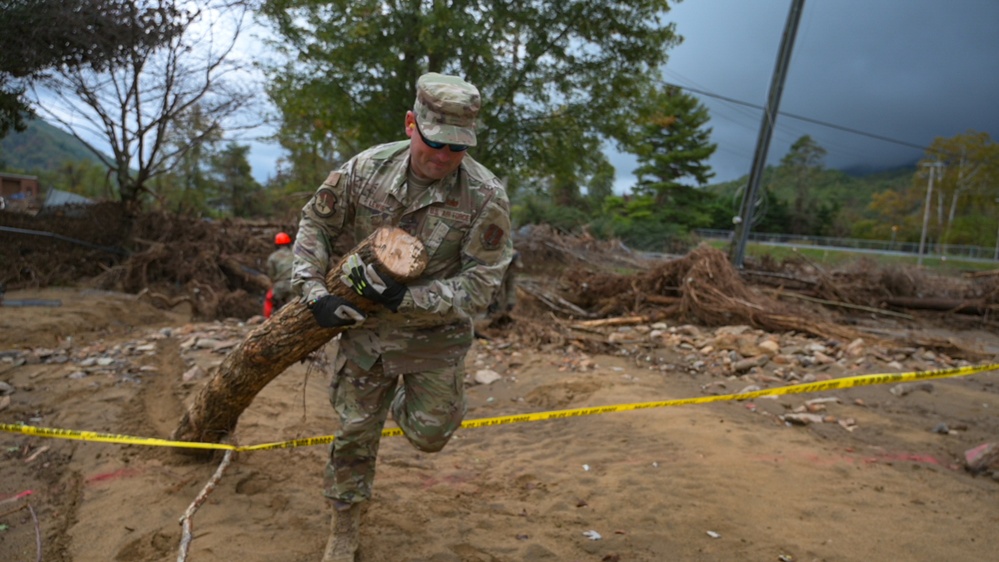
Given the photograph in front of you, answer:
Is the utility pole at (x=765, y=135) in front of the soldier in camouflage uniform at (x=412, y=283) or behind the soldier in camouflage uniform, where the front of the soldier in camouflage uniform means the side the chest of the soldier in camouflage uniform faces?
behind

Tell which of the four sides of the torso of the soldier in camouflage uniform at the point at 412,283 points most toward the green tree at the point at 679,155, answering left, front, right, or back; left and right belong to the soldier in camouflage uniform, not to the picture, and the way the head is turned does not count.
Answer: back

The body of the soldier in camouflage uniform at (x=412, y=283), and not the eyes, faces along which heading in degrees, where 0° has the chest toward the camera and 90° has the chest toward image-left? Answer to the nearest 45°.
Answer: approximately 0°

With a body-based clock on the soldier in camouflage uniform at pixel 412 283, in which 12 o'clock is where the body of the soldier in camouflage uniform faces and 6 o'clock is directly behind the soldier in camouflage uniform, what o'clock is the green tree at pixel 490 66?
The green tree is roughly at 6 o'clock from the soldier in camouflage uniform.

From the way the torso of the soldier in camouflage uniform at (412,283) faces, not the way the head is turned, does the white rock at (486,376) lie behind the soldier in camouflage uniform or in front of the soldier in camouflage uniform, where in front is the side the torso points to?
behind

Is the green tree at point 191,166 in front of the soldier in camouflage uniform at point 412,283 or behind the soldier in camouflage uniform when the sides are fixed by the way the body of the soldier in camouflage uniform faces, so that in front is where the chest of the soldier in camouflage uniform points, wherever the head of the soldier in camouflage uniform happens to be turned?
behind
